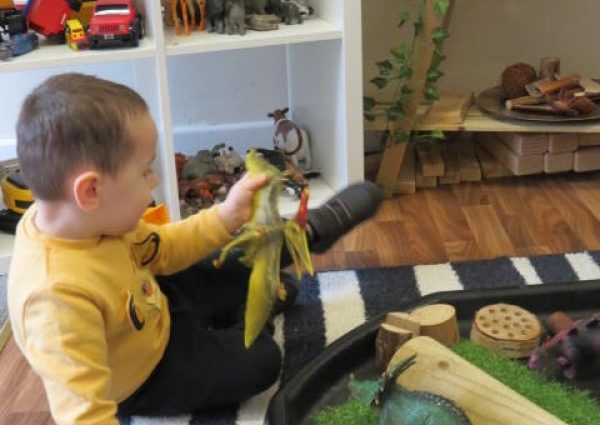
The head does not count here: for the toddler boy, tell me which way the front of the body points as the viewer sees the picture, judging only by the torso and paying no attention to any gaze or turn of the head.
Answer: to the viewer's right

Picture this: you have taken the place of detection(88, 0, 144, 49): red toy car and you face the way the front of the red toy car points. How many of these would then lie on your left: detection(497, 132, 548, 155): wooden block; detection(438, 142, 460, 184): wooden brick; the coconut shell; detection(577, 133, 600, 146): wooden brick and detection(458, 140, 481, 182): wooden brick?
5

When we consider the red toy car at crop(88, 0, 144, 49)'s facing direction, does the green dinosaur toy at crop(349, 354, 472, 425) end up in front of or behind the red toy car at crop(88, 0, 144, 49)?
in front

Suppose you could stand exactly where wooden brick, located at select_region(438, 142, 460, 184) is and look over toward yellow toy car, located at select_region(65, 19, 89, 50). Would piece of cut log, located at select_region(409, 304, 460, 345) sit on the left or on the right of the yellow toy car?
left

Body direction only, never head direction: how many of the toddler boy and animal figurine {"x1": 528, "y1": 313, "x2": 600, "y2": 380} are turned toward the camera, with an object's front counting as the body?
0

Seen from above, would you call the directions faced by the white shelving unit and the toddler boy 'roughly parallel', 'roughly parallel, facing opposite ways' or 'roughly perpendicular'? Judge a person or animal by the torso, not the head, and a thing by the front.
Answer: roughly perpendicular

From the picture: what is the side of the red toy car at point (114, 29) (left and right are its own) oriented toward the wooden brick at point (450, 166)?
left

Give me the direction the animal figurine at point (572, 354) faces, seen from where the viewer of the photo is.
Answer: facing to the left of the viewer

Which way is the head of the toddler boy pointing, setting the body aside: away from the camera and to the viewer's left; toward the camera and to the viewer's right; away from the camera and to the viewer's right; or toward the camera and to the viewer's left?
away from the camera and to the viewer's right

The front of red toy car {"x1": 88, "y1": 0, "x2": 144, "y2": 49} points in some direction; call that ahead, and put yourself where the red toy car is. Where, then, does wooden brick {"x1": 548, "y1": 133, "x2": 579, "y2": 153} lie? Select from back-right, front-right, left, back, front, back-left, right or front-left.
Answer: left
